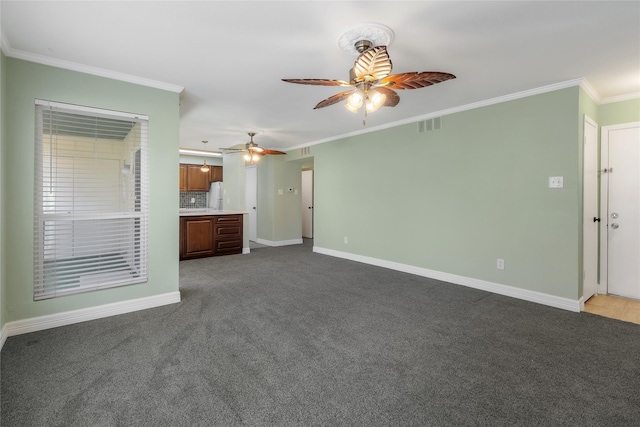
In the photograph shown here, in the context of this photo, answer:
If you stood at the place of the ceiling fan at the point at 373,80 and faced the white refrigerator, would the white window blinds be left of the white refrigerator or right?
left

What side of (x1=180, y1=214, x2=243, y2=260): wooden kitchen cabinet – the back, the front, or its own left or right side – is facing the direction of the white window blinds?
front

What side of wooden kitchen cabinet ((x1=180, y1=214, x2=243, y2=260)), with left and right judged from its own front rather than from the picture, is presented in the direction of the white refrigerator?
back

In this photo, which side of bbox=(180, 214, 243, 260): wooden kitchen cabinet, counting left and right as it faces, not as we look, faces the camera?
front

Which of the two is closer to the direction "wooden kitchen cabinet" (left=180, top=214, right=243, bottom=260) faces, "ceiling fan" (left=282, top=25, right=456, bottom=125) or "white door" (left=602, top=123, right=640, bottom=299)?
the ceiling fan

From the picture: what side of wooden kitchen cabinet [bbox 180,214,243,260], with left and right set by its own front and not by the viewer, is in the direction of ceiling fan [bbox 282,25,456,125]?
front

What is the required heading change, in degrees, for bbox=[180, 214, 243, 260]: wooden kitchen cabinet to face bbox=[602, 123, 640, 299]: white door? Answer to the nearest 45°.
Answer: approximately 45° to its left

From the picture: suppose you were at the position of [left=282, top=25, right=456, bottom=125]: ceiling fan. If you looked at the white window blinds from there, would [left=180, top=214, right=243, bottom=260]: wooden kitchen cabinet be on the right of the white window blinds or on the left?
right

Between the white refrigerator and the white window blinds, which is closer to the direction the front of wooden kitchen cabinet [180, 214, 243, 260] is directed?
the white window blinds

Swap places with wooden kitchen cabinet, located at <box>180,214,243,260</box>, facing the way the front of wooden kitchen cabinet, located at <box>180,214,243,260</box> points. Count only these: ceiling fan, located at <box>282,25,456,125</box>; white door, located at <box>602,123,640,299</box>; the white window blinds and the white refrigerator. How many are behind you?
1
